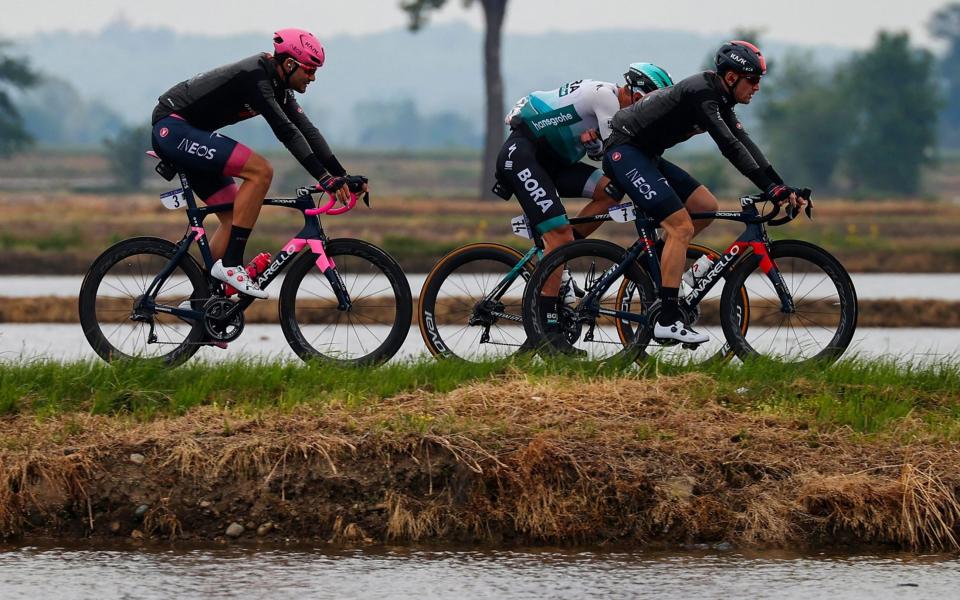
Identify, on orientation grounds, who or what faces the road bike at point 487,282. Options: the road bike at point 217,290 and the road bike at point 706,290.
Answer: the road bike at point 217,290

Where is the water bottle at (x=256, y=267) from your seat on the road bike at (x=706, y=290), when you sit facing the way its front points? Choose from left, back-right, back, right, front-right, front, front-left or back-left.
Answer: back

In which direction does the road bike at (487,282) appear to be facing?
to the viewer's right

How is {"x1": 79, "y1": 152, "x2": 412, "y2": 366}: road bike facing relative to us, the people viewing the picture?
facing to the right of the viewer

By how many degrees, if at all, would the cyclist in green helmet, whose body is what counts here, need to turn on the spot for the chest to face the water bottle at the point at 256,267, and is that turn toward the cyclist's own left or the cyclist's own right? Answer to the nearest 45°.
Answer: approximately 180°

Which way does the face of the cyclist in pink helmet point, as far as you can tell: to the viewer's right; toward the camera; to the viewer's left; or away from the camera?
to the viewer's right

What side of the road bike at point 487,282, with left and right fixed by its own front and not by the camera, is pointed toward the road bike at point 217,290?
back

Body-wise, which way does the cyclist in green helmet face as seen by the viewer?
to the viewer's right

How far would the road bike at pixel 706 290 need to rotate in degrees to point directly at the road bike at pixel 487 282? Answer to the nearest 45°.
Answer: approximately 180°

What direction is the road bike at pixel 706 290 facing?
to the viewer's right
